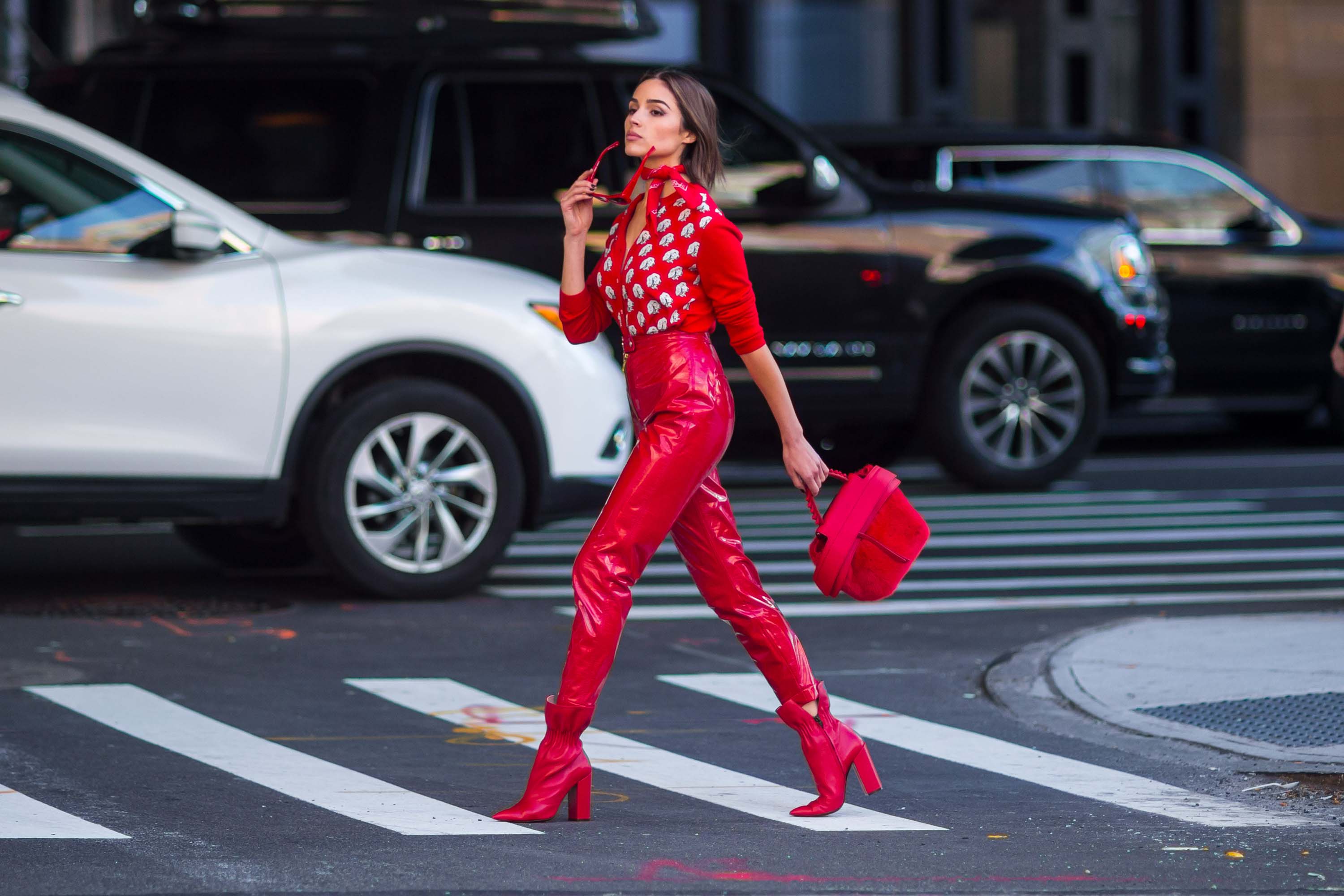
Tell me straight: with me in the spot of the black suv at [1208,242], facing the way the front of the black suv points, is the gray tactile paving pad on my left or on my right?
on my right

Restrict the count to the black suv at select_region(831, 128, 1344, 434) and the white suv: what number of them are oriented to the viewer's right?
2

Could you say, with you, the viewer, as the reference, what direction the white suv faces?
facing to the right of the viewer

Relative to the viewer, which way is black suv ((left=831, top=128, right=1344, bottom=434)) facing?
to the viewer's right

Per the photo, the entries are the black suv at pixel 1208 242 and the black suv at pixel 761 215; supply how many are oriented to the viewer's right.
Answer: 2

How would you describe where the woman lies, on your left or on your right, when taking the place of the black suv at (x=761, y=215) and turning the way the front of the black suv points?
on your right

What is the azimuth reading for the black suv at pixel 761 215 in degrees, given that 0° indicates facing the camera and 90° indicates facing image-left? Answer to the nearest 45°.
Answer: approximately 270°

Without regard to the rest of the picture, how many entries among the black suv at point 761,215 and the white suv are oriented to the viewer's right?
2

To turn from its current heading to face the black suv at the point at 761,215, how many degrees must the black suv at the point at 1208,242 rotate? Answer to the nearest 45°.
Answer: approximately 135° to its right
